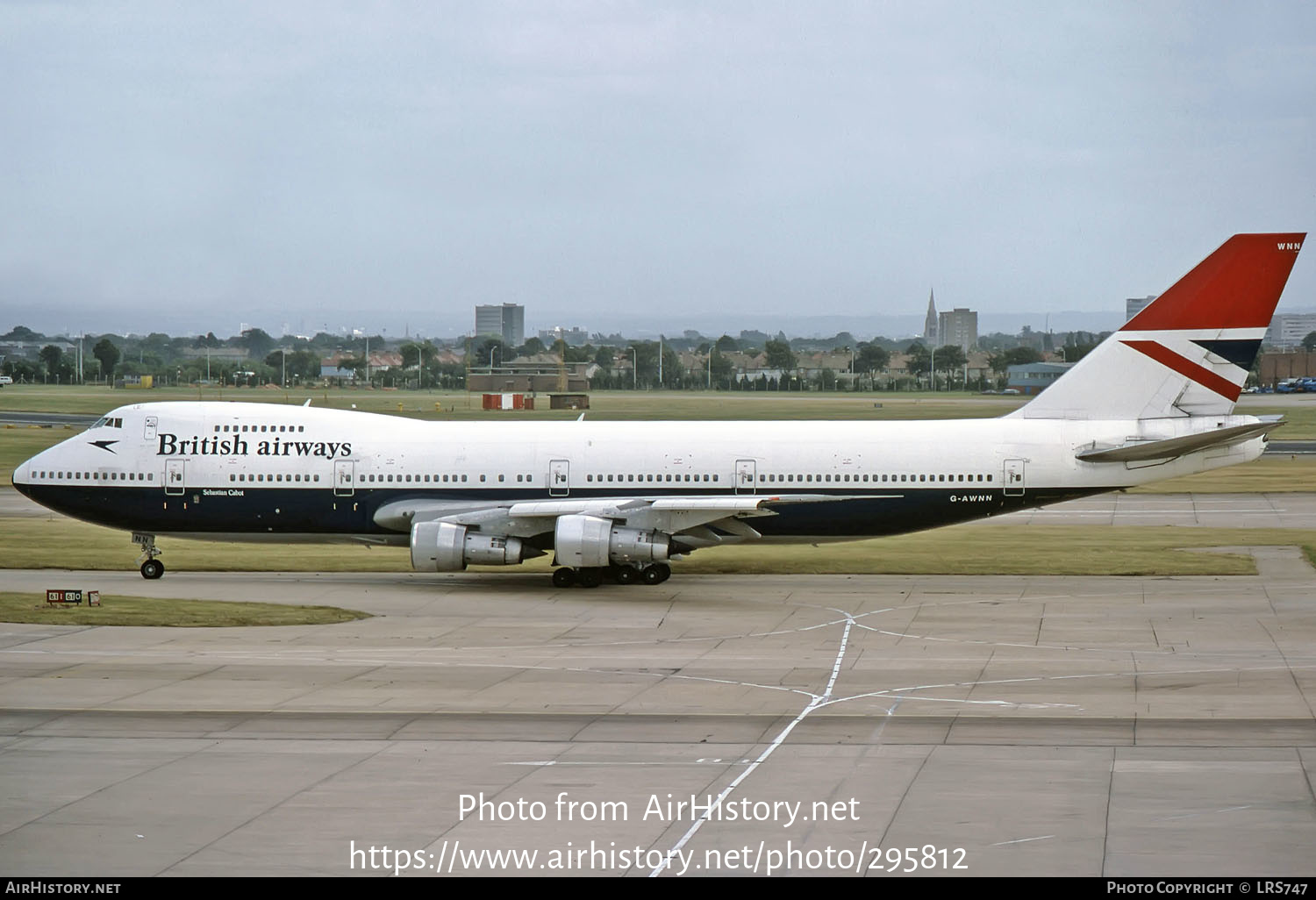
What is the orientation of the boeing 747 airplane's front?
to the viewer's left
